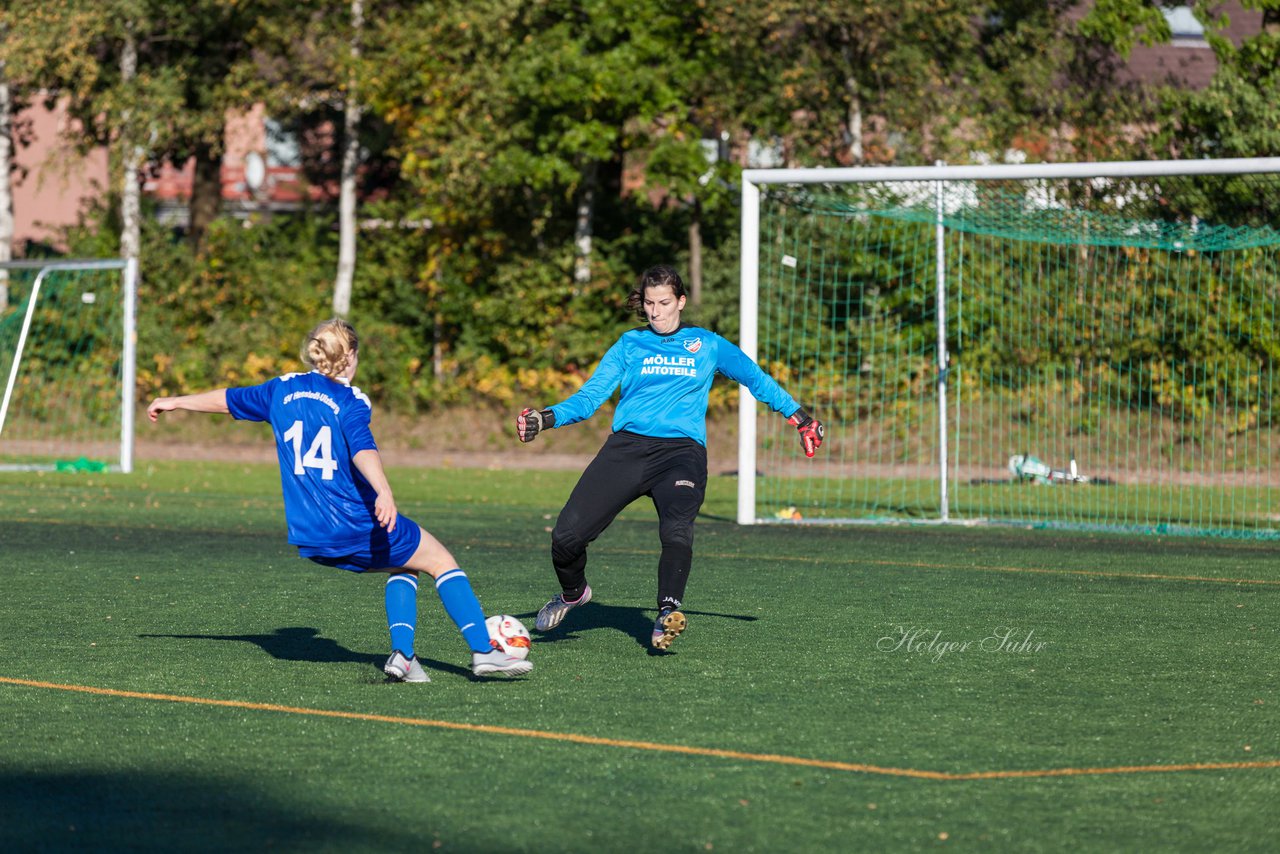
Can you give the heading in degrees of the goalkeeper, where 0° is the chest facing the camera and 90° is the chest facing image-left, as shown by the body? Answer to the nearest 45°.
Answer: approximately 0°

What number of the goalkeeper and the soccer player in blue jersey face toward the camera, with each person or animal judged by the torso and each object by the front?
1

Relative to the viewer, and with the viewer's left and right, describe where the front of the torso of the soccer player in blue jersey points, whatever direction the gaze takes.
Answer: facing away from the viewer and to the right of the viewer

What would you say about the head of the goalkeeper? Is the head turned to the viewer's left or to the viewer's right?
to the viewer's left

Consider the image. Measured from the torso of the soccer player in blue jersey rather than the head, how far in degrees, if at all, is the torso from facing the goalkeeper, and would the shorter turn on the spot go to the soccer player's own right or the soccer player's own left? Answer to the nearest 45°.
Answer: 0° — they already face them

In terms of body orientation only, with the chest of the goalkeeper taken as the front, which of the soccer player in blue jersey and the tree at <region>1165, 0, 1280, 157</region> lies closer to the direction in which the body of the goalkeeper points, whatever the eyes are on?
the soccer player in blue jersey

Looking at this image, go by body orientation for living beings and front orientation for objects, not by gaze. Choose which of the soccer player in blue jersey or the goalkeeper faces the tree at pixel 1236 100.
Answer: the soccer player in blue jersey

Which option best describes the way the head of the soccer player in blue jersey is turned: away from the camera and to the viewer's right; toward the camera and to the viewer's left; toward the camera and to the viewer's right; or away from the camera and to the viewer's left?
away from the camera and to the viewer's right
